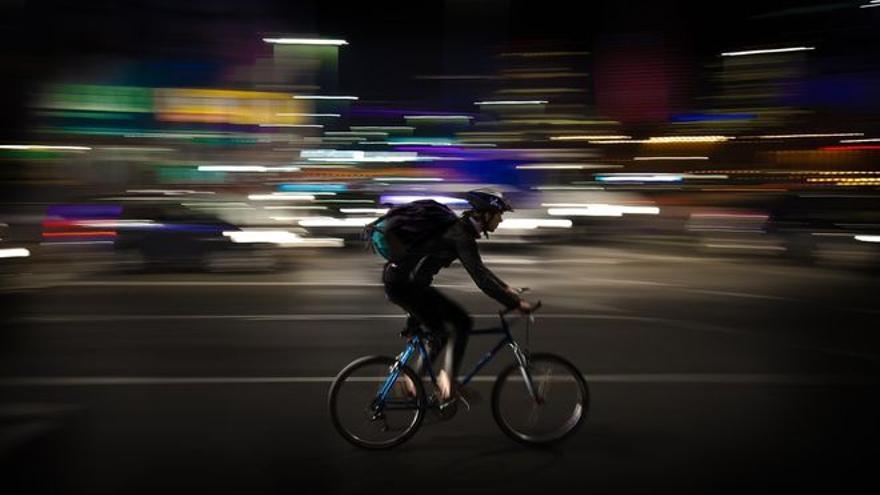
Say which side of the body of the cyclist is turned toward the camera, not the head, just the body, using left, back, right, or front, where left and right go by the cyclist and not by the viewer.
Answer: right

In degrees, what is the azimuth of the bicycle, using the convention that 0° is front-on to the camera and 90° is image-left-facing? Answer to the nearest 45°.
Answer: approximately 270°

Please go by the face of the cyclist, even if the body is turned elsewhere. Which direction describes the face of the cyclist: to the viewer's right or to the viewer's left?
to the viewer's right
